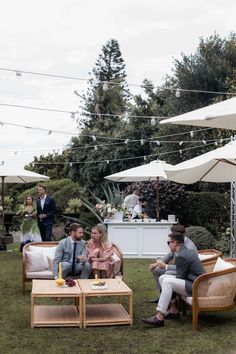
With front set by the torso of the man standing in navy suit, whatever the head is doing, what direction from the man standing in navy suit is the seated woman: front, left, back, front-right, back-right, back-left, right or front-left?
front-left

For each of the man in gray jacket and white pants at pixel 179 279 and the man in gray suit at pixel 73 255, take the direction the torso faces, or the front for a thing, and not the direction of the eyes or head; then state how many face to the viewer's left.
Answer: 1

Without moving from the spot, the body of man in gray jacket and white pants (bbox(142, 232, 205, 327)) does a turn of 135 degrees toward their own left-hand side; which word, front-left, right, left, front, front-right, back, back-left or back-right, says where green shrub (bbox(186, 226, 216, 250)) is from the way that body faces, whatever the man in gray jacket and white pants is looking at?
back-left

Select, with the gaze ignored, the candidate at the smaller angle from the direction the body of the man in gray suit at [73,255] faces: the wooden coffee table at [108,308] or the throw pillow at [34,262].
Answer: the wooden coffee table

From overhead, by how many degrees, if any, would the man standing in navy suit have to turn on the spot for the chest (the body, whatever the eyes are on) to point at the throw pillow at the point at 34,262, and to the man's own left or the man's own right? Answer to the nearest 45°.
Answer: approximately 45° to the man's own left

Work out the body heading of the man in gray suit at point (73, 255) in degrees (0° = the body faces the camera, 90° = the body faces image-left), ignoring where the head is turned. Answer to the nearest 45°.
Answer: approximately 315°

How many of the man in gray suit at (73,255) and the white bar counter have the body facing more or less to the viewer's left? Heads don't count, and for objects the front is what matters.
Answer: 0

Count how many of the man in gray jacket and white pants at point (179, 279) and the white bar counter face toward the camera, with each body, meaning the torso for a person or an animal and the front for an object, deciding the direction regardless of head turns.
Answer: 1

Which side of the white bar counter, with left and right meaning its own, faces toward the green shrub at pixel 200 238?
left

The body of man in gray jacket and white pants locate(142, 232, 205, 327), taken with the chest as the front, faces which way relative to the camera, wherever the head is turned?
to the viewer's left

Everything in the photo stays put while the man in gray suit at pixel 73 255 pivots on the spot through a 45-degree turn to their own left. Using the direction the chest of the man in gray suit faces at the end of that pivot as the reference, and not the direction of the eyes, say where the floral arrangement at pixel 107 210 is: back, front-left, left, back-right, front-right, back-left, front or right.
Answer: left

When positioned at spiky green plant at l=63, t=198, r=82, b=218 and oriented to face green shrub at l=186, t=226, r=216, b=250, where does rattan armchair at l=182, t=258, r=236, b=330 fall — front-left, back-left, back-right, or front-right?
front-right

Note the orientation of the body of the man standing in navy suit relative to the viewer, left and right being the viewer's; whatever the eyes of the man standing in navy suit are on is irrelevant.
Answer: facing the viewer and to the left of the viewer

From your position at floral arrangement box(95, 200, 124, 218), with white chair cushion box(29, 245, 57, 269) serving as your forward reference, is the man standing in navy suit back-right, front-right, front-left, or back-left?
front-right

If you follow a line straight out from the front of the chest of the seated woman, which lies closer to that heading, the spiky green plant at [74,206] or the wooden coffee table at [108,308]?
the wooden coffee table

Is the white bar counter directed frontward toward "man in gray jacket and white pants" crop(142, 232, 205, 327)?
yes

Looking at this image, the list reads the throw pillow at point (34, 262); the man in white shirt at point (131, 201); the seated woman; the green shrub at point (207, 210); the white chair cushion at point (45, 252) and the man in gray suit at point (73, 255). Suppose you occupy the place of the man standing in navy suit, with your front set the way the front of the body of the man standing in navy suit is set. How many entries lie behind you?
2

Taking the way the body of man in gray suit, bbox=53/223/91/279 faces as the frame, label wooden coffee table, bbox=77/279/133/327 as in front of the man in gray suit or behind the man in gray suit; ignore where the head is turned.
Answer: in front

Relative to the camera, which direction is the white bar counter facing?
toward the camera

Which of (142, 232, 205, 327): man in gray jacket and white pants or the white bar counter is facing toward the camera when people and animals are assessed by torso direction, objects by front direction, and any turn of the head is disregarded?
the white bar counter

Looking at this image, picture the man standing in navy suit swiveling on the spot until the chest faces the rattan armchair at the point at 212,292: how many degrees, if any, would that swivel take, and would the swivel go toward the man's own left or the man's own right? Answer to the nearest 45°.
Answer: approximately 45° to the man's own left
